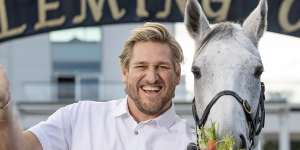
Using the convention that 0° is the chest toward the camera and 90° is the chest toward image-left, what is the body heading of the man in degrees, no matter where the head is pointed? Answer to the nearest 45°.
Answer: approximately 0°
